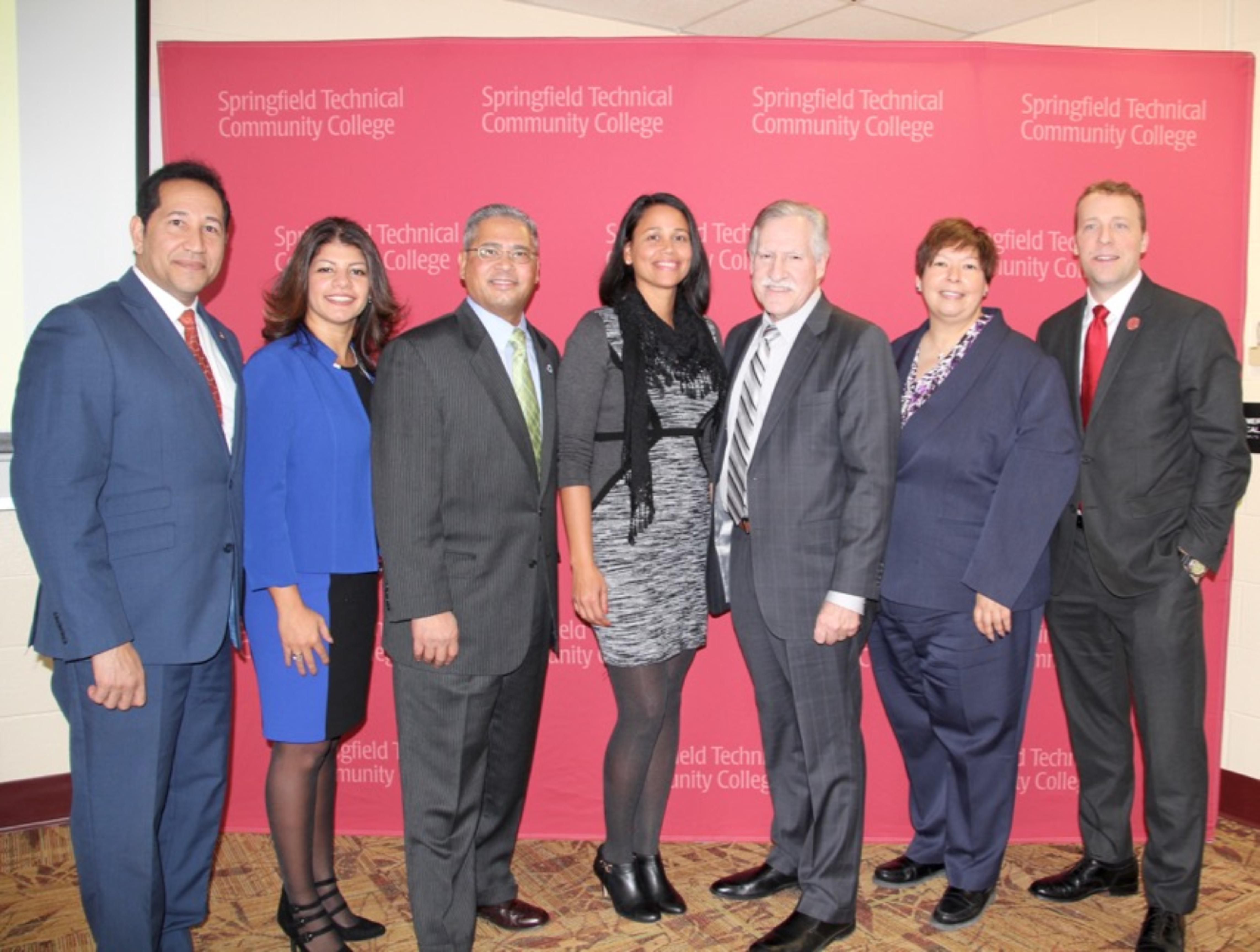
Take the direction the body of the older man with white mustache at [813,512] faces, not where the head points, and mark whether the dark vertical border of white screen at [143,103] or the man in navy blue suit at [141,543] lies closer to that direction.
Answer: the man in navy blue suit

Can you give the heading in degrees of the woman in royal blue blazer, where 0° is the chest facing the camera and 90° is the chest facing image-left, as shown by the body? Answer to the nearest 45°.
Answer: approximately 315°

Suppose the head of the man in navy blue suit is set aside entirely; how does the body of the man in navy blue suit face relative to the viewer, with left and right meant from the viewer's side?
facing the viewer and to the right of the viewer

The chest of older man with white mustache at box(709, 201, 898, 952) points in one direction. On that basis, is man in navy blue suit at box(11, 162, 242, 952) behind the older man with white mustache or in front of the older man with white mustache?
in front

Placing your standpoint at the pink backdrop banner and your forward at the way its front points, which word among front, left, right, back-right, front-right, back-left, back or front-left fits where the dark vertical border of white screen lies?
right

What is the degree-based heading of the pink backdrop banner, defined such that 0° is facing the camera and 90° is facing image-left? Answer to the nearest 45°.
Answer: approximately 0°

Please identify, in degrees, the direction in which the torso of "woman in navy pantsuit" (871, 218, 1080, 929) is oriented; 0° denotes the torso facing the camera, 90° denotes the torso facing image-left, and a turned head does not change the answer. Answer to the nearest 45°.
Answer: approximately 45°

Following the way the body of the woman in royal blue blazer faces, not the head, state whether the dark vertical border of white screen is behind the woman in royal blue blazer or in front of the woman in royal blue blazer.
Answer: behind
